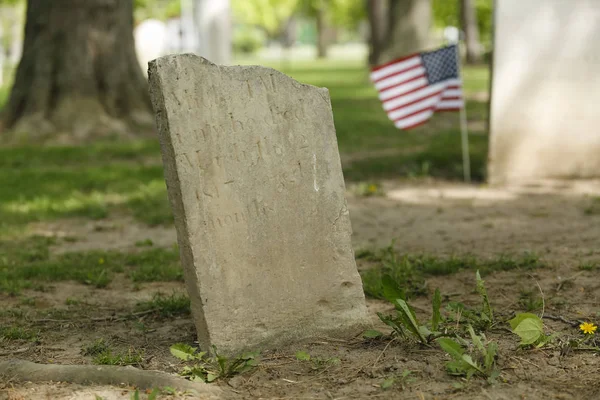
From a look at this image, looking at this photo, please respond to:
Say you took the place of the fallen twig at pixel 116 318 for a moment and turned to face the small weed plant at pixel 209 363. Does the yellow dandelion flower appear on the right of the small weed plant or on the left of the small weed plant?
left

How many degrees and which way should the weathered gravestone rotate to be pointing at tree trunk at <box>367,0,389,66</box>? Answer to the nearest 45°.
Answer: approximately 135° to its left

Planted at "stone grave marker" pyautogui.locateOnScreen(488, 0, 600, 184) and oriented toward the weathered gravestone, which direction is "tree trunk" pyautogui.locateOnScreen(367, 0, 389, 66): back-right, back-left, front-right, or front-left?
back-right

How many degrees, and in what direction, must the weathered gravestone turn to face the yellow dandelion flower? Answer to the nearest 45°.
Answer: approximately 45° to its left

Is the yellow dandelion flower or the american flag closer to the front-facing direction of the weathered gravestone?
the yellow dandelion flower

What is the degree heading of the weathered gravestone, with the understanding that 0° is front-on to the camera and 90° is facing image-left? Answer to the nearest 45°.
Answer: approximately 315°

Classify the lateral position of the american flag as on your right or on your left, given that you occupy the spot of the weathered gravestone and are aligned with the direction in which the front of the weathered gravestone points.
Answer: on your left

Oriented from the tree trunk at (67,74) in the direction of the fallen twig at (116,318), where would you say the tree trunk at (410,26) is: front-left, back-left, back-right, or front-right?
back-left

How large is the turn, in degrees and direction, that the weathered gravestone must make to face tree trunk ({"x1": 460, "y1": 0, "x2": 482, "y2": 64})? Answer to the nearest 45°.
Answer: approximately 135° to its left

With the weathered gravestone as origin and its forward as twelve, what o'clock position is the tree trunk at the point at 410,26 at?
The tree trunk is roughly at 8 o'clock from the weathered gravestone.
